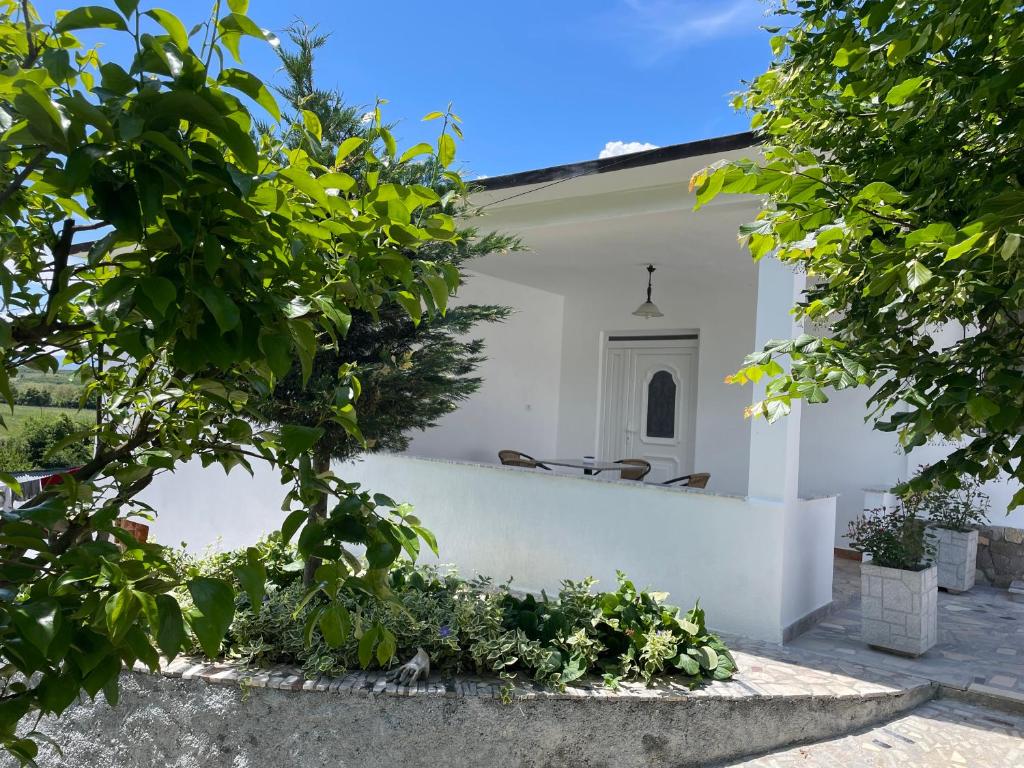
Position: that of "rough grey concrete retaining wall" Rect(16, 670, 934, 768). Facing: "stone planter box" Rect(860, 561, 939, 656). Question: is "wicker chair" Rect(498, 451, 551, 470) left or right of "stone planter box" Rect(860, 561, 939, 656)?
left

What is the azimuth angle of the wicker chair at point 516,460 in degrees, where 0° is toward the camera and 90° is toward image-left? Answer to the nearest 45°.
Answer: approximately 270°

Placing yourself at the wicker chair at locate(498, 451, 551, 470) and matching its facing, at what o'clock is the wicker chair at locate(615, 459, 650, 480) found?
the wicker chair at locate(615, 459, 650, 480) is roughly at 12 o'clock from the wicker chair at locate(498, 451, 551, 470).

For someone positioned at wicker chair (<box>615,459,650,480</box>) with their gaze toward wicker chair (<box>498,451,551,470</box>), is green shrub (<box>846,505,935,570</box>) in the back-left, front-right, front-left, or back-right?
back-left

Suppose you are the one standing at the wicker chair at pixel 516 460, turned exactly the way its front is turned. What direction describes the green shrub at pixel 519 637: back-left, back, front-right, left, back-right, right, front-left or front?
right

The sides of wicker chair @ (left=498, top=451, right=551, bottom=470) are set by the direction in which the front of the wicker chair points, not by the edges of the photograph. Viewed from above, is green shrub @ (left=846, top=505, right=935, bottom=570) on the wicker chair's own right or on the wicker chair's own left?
on the wicker chair's own right

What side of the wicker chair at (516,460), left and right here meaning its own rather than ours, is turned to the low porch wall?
right
